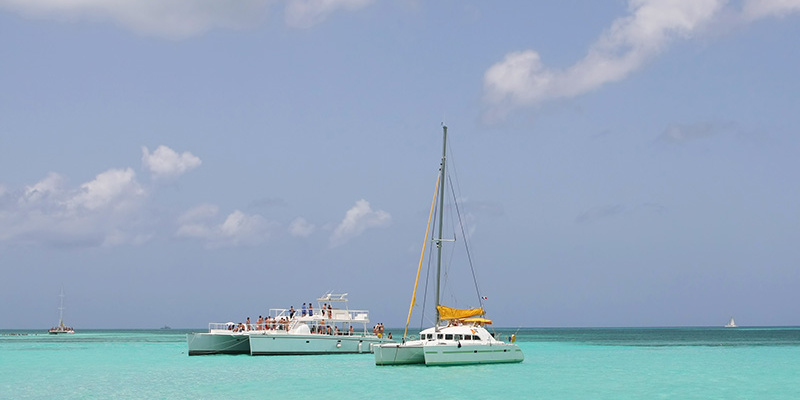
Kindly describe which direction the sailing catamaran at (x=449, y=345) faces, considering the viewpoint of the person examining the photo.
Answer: facing the viewer and to the left of the viewer
